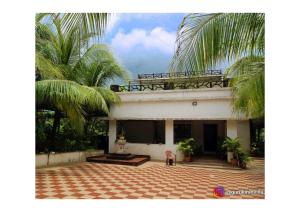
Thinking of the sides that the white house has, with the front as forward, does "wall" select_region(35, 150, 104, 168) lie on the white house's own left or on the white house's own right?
on the white house's own right

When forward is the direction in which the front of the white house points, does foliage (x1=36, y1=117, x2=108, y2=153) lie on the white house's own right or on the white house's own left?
on the white house's own right

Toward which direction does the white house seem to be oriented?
toward the camera

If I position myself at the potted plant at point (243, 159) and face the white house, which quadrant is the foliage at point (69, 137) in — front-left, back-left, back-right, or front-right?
front-left

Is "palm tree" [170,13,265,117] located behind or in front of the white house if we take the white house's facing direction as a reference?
in front

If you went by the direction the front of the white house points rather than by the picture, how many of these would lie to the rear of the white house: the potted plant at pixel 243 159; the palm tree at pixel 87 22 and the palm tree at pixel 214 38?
0
